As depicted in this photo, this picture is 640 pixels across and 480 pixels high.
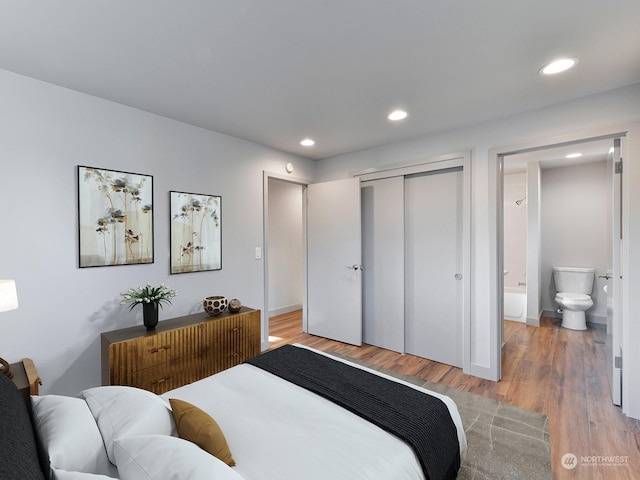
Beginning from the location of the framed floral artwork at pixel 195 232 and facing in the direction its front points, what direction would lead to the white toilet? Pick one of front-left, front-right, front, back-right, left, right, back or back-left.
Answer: front-left

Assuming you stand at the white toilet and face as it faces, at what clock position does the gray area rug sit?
The gray area rug is roughly at 12 o'clock from the white toilet.

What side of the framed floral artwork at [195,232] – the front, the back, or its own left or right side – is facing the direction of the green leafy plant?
right

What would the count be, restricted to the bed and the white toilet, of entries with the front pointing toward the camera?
1

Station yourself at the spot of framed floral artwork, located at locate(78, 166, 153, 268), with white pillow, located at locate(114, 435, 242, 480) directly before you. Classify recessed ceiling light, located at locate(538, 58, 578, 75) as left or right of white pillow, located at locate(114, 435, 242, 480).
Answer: left

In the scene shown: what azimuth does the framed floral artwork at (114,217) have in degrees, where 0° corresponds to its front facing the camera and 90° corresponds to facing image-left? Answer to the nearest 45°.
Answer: approximately 315°

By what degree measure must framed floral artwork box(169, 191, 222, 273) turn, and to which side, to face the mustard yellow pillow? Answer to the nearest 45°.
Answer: approximately 45° to its right

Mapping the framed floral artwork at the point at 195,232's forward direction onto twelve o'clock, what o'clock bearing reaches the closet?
The closet is roughly at 11 o'clock from the framed floral artwork.

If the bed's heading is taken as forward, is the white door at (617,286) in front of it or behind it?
in front

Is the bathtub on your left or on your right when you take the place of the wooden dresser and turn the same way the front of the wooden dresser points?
on your left

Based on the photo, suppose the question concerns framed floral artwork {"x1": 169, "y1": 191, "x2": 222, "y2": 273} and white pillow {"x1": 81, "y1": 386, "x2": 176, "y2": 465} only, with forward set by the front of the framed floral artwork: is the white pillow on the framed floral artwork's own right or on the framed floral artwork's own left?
on the framed floral artwork's own right
